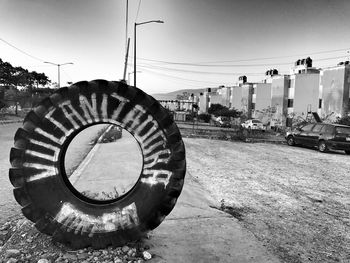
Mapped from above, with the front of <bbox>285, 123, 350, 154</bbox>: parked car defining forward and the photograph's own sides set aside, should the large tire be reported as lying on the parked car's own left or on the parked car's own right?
on the parked car's own left

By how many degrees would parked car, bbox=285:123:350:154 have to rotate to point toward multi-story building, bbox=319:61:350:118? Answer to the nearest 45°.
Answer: approximately 45° to its right

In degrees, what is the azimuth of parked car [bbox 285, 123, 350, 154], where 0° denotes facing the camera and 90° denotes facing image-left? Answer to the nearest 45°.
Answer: approximately 135°

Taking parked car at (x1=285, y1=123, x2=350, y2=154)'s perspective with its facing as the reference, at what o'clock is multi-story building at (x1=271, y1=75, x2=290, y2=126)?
The multi-story building is roughly at 1 o'clock from the parked car.

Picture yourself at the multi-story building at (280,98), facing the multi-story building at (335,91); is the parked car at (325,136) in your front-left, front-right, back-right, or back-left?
front-right

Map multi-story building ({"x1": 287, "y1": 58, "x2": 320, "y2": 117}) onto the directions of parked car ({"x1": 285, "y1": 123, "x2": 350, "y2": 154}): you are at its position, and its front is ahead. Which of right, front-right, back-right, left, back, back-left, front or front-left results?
front-right
